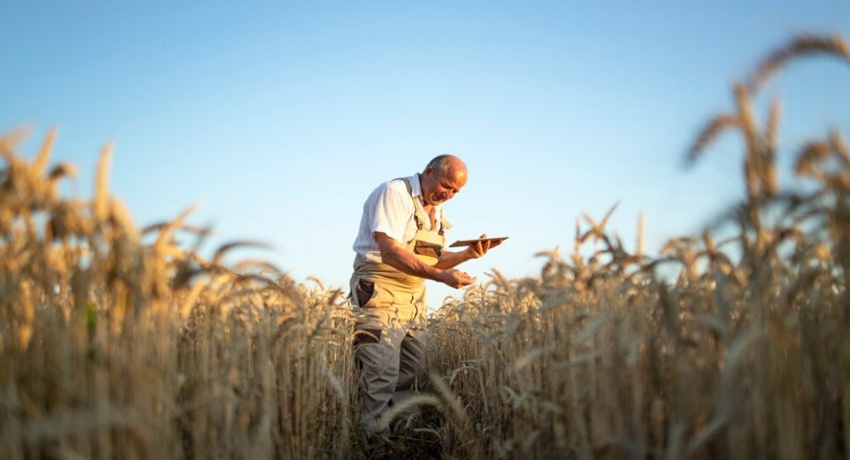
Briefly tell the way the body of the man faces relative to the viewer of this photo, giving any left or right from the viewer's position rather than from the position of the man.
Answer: facing the viewer and to the right of the viewer

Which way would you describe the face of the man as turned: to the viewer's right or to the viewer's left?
to the viewer's right
